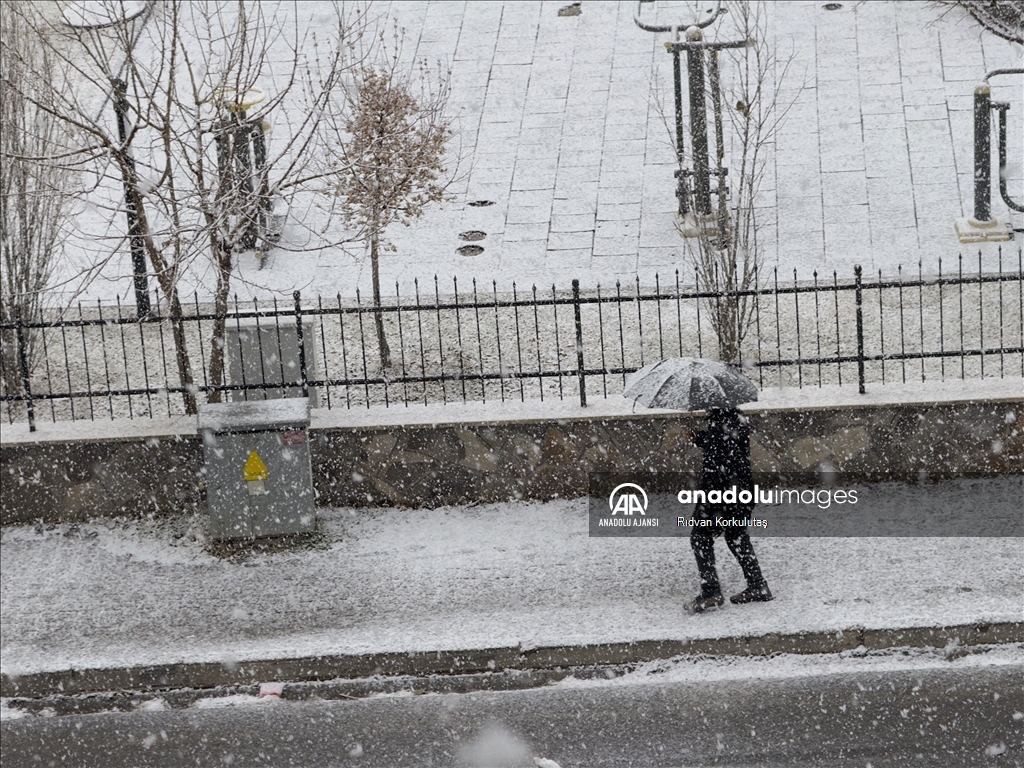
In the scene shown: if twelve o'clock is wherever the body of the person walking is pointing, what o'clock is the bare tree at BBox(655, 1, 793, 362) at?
The bare tree is roughly at 3 o'clock from the person walking.

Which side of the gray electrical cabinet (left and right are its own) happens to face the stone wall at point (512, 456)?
left

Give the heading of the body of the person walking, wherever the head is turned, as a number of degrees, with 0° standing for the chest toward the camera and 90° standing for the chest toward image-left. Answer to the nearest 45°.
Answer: approximately 90°

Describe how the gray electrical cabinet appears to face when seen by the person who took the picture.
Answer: facing the viewer

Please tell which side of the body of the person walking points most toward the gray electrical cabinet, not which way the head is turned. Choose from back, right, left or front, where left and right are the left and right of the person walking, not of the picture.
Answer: front

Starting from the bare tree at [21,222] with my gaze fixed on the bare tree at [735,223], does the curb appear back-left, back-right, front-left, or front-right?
front-right

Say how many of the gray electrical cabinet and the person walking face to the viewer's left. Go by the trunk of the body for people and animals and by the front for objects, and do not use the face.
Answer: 1

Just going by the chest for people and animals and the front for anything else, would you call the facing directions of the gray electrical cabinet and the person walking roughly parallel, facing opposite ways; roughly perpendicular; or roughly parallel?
roughly perpendicular

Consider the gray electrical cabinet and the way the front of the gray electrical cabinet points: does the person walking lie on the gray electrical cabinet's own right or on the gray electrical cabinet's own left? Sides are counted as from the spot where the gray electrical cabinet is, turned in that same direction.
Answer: on the gray electrical cabinet's own left

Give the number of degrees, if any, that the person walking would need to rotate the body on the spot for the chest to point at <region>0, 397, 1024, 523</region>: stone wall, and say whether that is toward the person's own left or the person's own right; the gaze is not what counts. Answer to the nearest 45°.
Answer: approximately 45° to the person's own right
